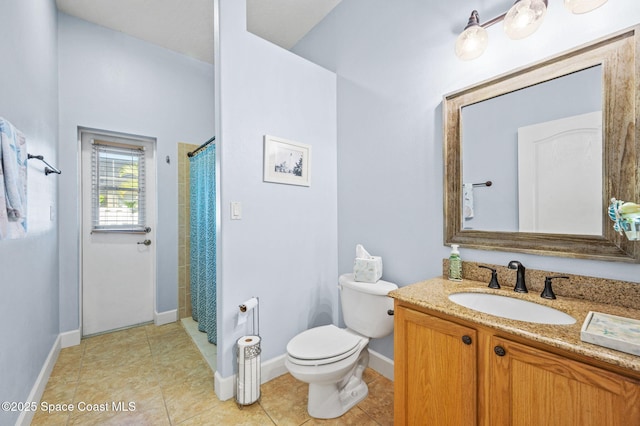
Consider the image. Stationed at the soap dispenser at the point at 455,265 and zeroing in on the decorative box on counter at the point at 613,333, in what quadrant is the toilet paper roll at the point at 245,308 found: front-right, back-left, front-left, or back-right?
back-right

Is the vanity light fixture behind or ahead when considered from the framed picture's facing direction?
ahead

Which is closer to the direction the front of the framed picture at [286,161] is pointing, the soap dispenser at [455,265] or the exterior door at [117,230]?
the soap dispenser

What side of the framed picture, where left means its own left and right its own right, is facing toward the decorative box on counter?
front

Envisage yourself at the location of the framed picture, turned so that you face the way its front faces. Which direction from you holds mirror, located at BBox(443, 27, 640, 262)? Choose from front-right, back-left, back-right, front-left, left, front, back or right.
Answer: front

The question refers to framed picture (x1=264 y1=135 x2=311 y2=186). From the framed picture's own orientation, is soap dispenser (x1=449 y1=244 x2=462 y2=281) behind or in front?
in front

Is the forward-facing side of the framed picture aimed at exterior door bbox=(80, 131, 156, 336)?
no

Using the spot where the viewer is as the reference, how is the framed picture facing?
facing the viewer and to the right of the viewer

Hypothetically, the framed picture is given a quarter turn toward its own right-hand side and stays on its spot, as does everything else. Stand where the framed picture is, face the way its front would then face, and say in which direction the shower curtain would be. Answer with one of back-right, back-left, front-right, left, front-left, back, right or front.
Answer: right

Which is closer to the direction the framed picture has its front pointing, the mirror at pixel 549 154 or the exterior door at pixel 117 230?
the mirror
